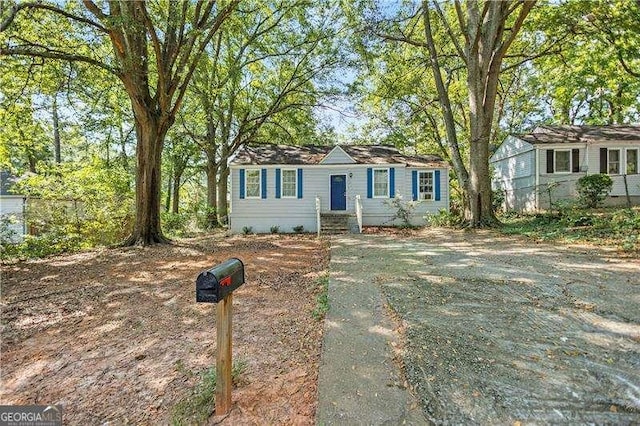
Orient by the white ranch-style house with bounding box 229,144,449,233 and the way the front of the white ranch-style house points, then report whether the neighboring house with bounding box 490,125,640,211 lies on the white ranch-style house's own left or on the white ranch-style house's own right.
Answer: on the white ranch-style house's own left

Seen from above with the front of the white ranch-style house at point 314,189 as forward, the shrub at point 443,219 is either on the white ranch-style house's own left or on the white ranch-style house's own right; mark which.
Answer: on the white ranch-style house's own left

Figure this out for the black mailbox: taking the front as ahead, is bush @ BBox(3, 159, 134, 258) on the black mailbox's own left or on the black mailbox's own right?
on the black mailbox's own right

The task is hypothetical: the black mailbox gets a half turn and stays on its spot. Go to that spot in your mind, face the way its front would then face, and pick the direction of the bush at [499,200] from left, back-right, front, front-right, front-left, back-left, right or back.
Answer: front

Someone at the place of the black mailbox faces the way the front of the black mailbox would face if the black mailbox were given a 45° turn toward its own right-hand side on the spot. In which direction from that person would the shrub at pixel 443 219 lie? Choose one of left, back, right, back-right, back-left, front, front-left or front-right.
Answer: back-right

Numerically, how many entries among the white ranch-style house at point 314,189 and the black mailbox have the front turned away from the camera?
0

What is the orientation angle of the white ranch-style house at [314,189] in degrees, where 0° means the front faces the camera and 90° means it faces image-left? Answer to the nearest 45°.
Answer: approximately 0°

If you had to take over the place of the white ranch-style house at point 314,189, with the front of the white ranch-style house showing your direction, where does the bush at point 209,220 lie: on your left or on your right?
on your right

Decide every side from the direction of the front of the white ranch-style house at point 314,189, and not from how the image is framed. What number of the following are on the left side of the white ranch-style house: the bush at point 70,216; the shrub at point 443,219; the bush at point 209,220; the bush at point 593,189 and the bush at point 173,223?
2

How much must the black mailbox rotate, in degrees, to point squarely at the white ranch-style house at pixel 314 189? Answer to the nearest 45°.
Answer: approximately 135° to its right

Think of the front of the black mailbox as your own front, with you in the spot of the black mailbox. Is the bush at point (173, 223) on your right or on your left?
on your right

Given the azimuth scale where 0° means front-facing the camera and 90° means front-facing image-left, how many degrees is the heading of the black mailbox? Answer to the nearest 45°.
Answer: approximately 45°
